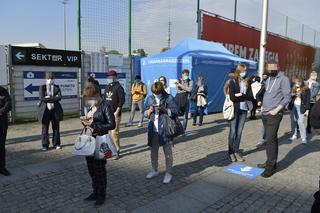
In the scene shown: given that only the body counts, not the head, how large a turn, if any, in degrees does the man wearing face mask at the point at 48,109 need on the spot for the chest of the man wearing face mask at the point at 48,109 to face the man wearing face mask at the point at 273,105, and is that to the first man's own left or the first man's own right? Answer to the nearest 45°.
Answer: approximately 45° to the first man's own left

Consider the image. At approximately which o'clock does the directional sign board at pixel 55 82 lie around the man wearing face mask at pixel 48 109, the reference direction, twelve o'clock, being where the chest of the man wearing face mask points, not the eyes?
The directional sign board is roughly at 6 o'clock from the man wearing face mask.

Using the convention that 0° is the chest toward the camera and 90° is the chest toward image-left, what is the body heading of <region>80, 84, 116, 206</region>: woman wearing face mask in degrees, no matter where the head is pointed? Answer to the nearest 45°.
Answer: approximately 45°

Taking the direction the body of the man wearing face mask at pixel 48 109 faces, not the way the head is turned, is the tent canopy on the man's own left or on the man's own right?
on the man's own left

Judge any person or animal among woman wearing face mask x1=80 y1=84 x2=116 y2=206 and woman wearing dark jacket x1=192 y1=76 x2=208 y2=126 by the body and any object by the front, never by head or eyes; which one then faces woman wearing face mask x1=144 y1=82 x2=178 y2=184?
woman wearing dark jacket x1=192 y1=76 x2=208 y2=126

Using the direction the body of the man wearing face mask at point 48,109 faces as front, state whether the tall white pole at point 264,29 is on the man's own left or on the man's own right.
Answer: on the man's own left

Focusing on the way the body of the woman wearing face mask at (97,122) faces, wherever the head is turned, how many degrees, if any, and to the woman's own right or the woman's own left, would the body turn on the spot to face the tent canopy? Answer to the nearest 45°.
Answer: approximately 180°

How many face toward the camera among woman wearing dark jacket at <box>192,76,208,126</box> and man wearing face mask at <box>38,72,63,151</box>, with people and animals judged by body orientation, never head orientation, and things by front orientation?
2

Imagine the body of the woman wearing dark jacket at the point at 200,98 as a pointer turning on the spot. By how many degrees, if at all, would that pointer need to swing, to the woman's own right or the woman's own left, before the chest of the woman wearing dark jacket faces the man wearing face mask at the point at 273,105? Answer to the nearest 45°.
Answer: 0° — they already face them
